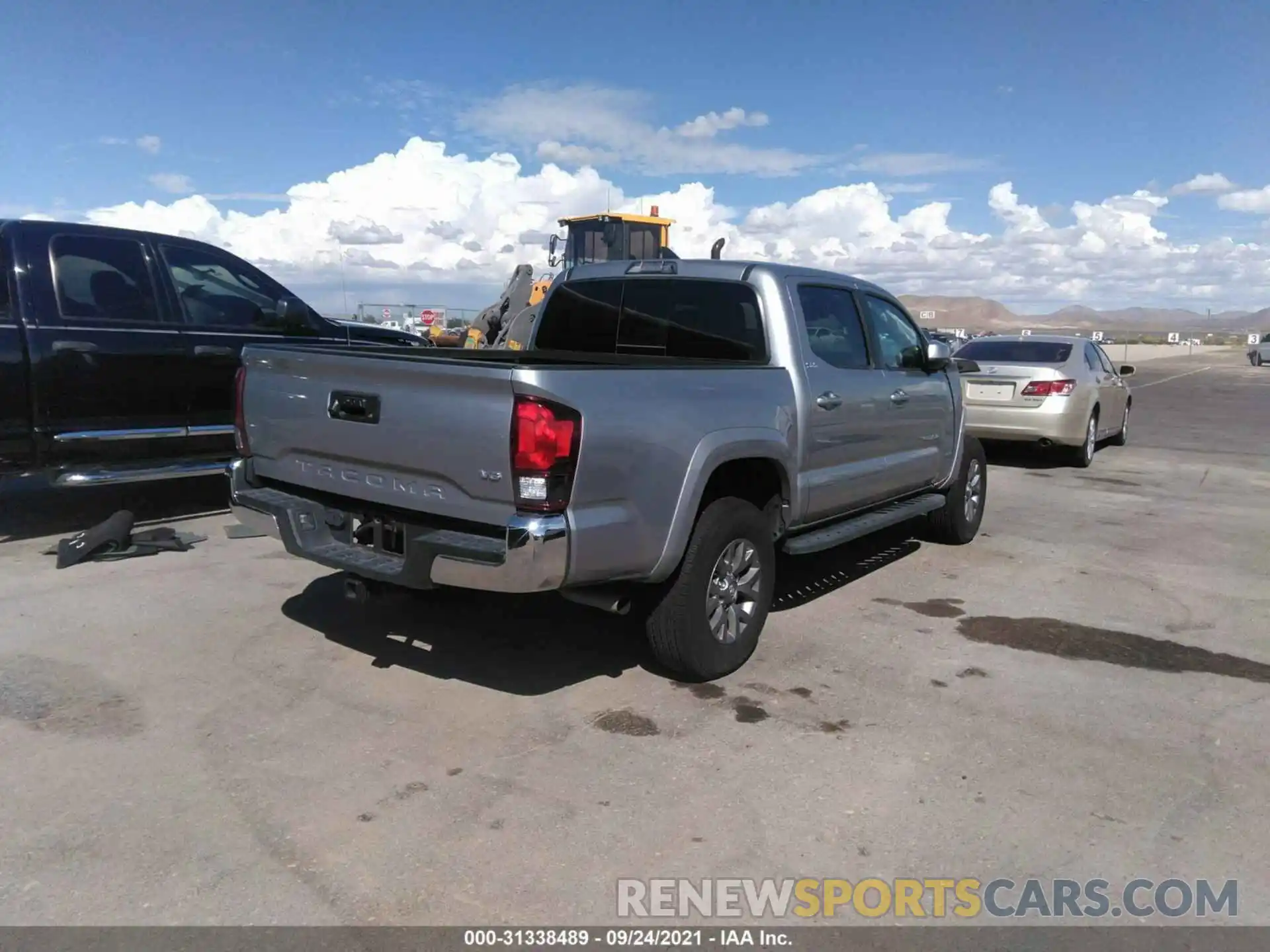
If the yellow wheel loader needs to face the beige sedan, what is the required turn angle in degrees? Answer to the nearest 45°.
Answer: approximately 90° to its left

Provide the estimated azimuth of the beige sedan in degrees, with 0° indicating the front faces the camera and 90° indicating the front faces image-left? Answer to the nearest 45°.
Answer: approximately 225°

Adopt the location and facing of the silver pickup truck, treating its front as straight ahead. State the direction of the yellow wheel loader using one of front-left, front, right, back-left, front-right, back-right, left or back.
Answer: front-left

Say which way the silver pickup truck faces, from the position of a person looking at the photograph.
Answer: facing away from the viewer and to the right of the viewer

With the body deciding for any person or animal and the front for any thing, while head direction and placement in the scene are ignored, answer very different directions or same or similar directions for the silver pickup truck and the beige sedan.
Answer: same or similar directions

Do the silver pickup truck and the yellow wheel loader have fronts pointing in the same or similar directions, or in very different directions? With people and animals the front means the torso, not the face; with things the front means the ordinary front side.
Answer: very different directions

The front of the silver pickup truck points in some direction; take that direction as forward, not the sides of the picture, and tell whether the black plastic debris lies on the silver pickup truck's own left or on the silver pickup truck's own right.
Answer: on the silver pickup truck's own left

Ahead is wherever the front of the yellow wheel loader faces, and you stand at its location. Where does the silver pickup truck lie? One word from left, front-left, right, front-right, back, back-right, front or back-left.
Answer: front-left

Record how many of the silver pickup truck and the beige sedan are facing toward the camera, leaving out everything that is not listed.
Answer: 0

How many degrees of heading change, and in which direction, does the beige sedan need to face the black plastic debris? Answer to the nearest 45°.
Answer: approximately 180°

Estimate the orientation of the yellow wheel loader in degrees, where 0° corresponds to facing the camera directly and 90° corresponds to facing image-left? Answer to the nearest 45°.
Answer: approximately 45°

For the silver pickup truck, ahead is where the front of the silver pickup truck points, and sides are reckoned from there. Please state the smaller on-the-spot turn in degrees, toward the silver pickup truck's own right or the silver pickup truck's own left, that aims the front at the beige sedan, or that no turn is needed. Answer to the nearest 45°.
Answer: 0° — it already faces it

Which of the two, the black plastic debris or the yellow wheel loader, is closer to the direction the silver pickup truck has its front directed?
the yellow wheel loader

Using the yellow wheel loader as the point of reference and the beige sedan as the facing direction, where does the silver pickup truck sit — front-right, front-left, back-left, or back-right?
front-right

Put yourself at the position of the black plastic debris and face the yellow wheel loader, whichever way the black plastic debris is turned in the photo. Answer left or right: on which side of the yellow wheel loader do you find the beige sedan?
right
